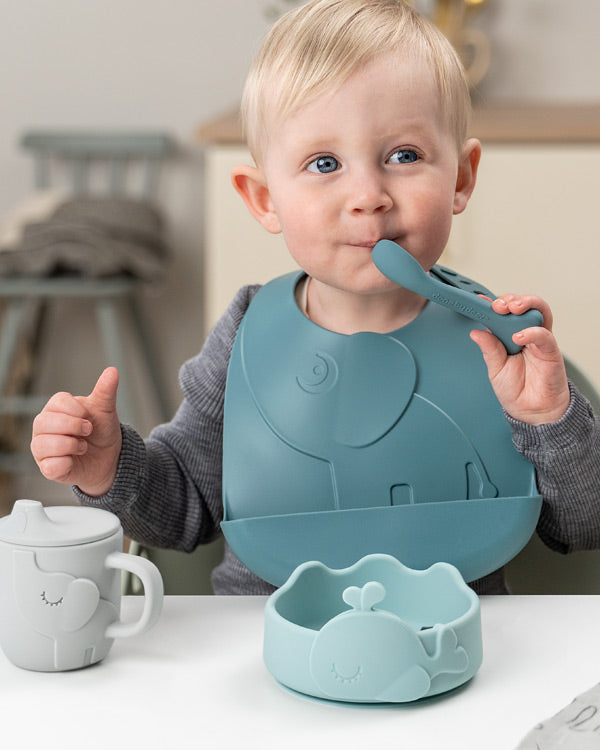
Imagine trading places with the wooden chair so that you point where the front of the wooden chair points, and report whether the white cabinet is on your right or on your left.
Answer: on your left

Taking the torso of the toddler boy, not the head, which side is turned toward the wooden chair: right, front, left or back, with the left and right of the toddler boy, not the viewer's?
back

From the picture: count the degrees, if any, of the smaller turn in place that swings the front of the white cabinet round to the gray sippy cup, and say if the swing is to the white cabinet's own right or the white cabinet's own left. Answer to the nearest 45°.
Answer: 0° — it already faces it

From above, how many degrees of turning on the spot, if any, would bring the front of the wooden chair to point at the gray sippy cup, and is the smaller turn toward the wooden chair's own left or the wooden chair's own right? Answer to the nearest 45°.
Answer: approximately 45° to the wooden chair's own left

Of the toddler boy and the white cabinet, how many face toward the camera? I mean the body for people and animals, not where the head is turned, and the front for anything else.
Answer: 2

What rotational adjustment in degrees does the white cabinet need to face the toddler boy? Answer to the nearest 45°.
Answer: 0° — it already faces them
